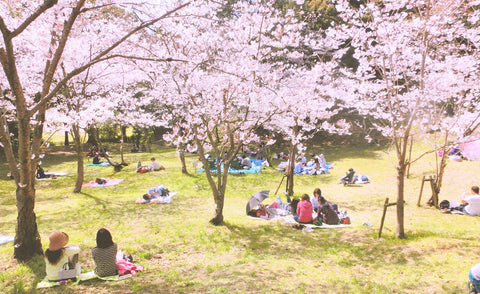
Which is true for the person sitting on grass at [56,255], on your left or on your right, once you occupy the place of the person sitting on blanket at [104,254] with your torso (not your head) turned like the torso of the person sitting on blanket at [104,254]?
on your left

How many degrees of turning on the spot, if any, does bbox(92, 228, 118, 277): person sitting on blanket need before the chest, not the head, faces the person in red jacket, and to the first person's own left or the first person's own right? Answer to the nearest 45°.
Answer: approximately 90° to the first person's own right

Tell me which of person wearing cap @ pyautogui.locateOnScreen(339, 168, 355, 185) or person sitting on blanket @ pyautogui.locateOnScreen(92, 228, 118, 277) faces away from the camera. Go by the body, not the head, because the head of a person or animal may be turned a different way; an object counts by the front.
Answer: the person sitting on blanket

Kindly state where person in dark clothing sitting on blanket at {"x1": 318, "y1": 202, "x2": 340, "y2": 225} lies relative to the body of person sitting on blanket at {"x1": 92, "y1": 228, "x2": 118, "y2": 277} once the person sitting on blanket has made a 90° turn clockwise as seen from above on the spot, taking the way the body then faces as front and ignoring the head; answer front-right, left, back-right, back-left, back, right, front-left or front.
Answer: front

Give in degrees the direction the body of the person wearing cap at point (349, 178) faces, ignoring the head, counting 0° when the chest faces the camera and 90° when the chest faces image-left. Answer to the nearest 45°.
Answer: approximately 90°

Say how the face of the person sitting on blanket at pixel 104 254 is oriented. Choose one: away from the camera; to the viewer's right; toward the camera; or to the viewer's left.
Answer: away from the camera

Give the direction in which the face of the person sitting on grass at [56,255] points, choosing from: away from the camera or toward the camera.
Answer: away from the camera

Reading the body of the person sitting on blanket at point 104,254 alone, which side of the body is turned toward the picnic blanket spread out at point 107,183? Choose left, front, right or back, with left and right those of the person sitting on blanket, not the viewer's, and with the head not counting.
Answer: front

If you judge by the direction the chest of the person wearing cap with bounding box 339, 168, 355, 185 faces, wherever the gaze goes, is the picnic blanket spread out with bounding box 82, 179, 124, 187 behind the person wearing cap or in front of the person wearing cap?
in front

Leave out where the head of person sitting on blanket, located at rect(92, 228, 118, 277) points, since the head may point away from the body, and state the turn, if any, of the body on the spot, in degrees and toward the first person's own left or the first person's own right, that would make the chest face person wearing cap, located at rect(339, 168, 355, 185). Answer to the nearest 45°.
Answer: approximately 45° to the first person's own right

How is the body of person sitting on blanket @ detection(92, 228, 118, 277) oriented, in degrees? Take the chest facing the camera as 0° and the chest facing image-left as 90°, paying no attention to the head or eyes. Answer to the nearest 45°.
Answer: approximately 180°

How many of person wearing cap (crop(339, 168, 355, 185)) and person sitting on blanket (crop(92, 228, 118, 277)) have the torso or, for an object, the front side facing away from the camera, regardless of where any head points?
1
